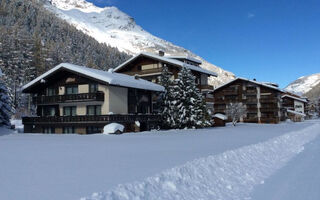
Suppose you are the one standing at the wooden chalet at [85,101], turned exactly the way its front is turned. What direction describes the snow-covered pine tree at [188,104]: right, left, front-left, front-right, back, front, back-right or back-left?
back-left

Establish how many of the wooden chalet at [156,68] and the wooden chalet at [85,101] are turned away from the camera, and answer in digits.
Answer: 0

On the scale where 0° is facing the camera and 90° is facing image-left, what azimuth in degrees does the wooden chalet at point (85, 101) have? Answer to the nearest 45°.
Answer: approximately 45°

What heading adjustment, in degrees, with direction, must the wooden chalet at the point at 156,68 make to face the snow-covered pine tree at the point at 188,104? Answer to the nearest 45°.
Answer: approximately 45° to its left

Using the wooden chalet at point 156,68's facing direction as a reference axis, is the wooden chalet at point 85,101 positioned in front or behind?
in front

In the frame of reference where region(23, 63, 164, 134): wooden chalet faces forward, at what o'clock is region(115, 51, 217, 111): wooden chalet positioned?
region(115, 51, 217, 111): wooden chalet is roughly at 6 o'clock from region(23, 63, 164, 134): wooden chalet.
